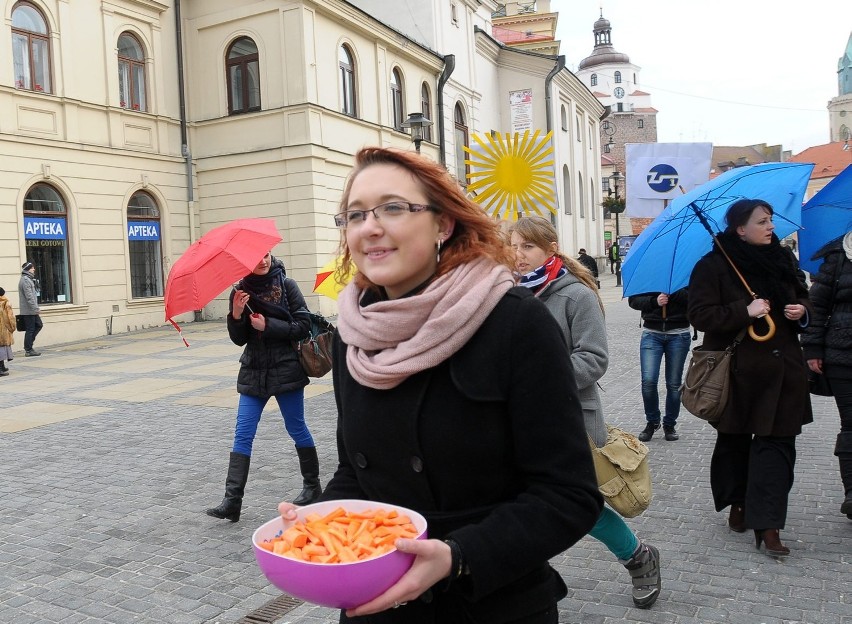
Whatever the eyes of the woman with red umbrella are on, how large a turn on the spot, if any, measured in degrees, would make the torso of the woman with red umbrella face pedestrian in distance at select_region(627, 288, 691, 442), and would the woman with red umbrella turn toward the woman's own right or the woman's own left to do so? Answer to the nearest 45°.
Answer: approximately 135° to the woman's own left

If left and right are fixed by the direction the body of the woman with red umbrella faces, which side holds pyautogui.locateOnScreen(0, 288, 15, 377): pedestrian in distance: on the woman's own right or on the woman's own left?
on the woman's own right
